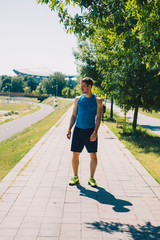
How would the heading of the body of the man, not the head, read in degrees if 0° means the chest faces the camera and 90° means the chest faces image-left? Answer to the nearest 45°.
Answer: approximately 0°
